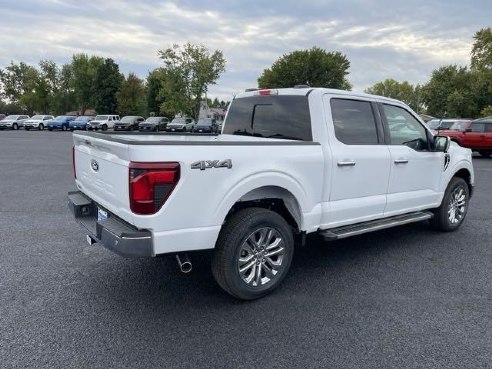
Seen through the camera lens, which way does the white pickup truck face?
facing away from the viewer and to the right of the viewer

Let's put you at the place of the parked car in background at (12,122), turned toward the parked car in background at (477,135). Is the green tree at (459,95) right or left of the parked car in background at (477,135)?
left

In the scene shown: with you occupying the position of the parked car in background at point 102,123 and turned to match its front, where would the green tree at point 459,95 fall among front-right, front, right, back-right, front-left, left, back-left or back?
back-left

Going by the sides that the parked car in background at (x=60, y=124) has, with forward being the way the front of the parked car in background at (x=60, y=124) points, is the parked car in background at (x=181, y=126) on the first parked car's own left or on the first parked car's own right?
on the first parked car's own left

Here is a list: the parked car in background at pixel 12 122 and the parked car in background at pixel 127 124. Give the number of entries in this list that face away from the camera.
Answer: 0

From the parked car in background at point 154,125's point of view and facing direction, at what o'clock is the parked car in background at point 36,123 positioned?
the parked car in background at point 36,123 is roughly at 2 o'clock from the parked car in background at point 154,125.

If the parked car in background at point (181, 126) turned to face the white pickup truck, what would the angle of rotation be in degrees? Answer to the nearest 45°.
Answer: approximately 45° to its left

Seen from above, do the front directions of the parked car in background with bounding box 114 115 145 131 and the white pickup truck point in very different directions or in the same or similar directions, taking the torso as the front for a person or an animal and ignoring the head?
very different directions

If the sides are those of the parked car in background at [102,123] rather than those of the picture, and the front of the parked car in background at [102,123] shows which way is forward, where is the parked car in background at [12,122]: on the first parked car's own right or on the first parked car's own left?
on the first parked car's own right

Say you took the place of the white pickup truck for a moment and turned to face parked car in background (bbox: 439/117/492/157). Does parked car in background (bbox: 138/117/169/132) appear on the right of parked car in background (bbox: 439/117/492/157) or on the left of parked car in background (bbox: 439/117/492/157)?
left

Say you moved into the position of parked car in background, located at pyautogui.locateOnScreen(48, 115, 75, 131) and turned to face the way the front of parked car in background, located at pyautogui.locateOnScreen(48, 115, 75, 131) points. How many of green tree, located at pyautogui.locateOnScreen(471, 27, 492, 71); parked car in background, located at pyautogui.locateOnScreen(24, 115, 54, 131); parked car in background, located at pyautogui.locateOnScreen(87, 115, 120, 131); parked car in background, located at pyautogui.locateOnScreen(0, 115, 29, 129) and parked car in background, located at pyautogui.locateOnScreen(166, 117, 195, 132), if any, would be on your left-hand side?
3

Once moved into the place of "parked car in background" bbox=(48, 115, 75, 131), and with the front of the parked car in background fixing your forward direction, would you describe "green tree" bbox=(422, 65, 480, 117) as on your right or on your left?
on your left

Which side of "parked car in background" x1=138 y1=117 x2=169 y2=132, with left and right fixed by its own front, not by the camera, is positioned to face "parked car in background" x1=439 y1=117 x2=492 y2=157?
left

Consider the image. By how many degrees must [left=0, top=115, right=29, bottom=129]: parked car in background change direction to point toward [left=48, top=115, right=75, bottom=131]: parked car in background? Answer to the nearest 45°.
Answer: approximately 90° to its left

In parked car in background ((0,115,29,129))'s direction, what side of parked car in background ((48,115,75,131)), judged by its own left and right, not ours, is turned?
right

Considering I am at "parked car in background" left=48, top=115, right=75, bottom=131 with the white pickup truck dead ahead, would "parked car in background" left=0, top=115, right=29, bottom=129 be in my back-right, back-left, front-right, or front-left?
back-right
